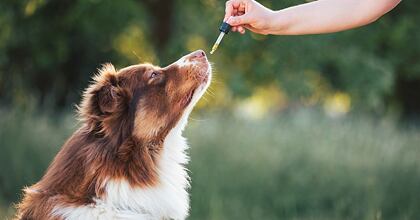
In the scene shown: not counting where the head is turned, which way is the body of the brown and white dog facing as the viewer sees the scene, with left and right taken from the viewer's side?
facing to the right of the viewer
